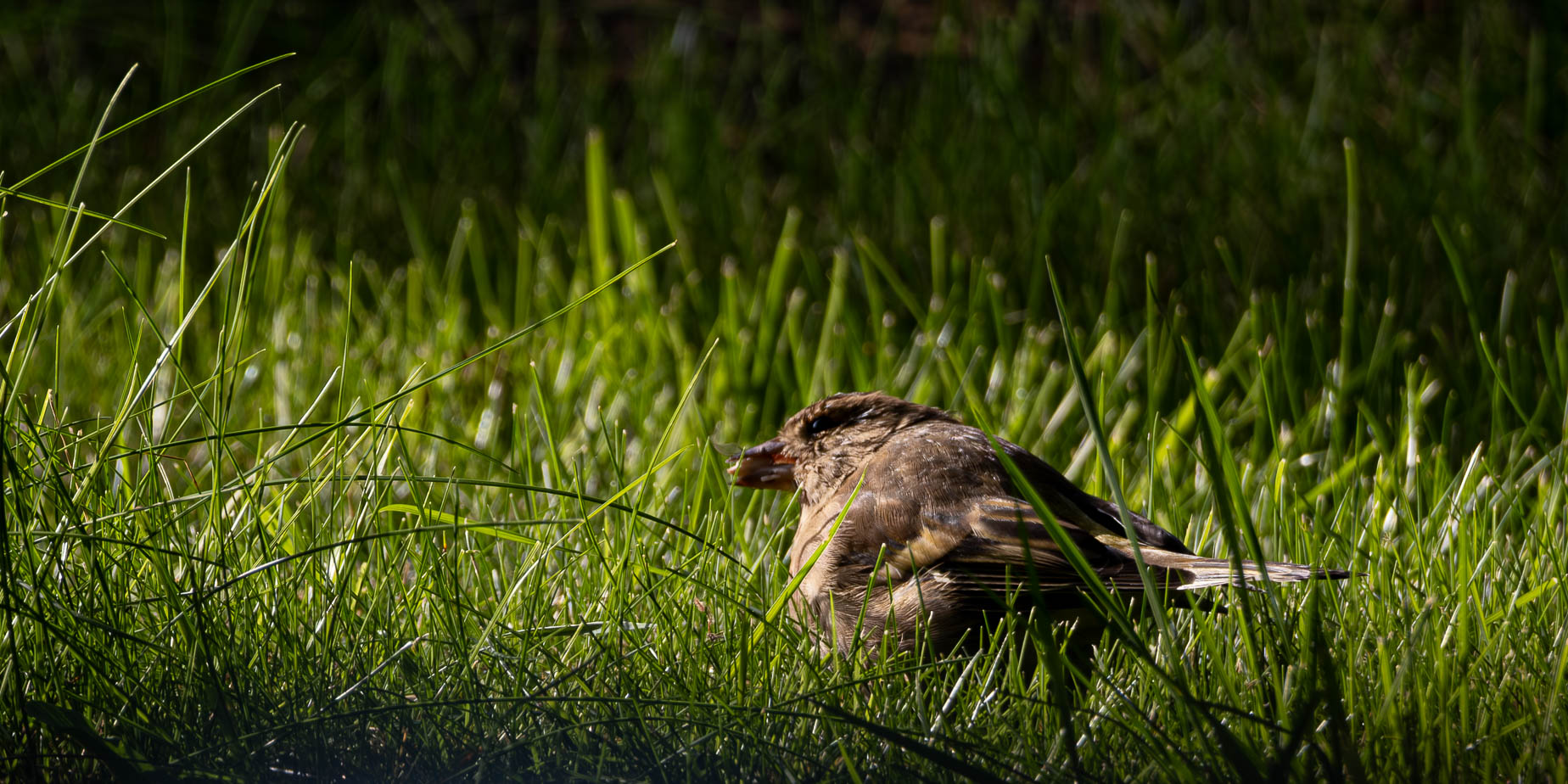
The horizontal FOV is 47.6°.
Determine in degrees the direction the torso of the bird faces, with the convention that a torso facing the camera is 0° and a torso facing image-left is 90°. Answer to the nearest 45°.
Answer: approximately 90°
